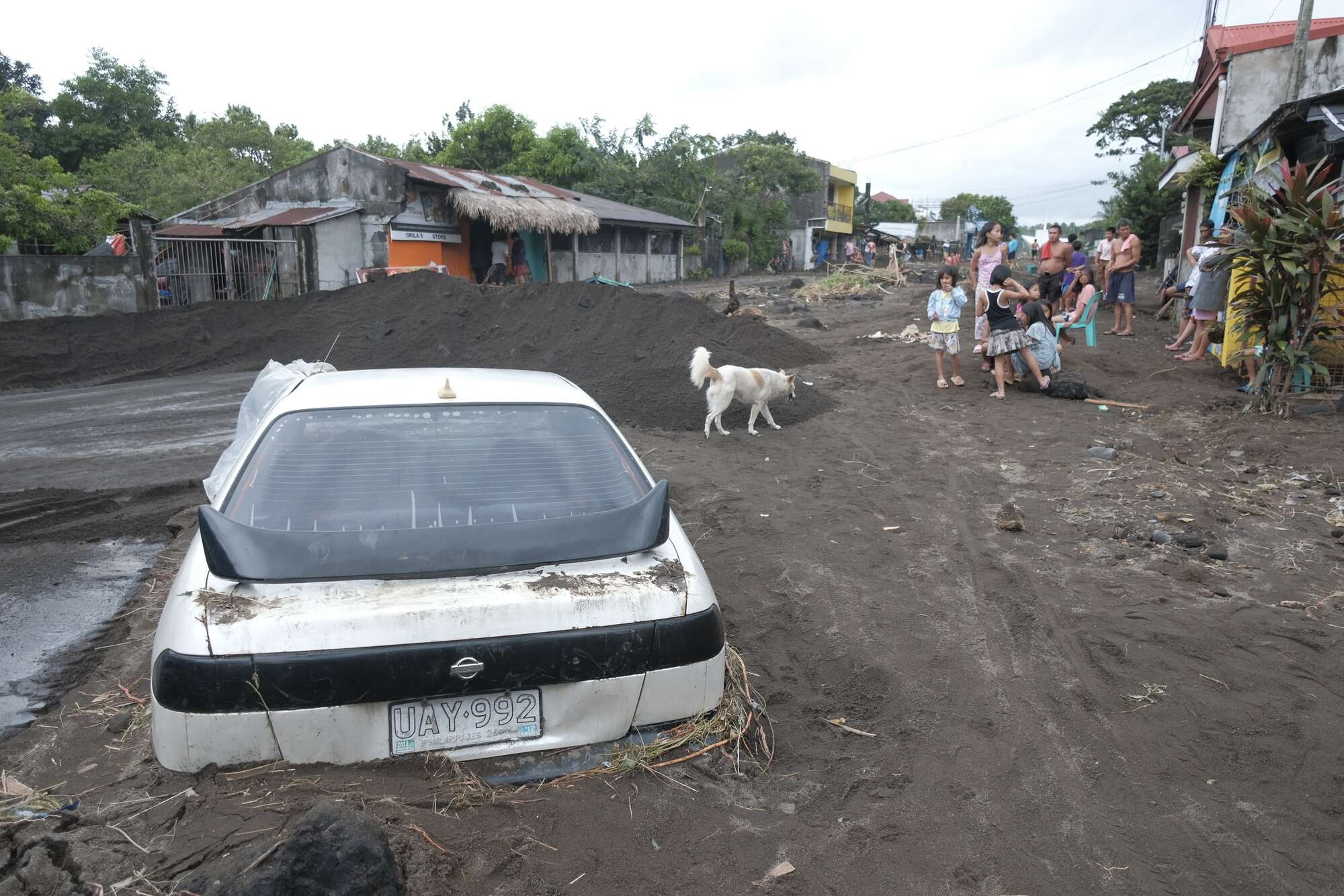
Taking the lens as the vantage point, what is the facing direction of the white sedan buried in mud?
facing away from the viewer

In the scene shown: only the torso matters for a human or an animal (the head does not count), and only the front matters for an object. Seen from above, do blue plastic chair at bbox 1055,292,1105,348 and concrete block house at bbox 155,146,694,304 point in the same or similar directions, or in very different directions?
very different directions

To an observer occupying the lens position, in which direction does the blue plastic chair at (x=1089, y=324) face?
facing to the left of the viewer

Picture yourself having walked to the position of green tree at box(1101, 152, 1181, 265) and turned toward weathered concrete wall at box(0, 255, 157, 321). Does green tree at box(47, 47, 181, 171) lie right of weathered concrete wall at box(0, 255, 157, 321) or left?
right

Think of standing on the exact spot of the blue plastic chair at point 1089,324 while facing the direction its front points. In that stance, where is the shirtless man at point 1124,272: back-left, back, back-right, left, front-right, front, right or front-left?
right

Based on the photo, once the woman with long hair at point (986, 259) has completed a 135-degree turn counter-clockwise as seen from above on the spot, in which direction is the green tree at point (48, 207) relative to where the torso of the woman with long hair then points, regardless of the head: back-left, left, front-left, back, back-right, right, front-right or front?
back-left

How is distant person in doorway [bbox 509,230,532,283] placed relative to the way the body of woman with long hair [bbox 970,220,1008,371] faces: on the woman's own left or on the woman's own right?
on the woman's own right

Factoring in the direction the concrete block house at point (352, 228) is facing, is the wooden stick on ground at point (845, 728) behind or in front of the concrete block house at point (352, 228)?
in front

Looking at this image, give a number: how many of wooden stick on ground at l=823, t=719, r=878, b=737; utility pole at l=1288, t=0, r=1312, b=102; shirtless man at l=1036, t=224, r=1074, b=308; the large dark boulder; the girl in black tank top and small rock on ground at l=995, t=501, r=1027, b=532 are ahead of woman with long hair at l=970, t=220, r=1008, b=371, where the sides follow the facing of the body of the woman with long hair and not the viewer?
4

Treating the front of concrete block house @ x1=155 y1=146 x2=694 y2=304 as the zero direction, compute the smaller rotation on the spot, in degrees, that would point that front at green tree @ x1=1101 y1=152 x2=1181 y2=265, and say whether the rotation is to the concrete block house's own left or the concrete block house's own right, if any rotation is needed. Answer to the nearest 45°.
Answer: approximately 45° to the concrete block house's own left

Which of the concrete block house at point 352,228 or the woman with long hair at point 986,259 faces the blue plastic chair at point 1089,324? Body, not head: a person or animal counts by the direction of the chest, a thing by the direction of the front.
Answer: the concrete block house

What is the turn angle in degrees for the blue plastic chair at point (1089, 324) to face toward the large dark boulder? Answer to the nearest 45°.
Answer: approximately 90° to its left
